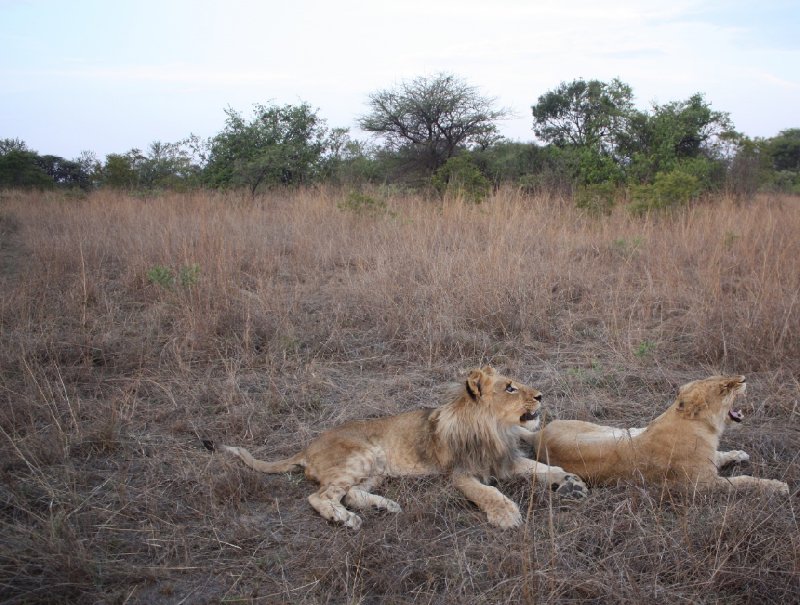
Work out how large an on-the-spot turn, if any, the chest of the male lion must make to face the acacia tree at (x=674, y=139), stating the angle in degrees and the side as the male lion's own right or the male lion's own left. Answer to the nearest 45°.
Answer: approximately 45° to the male lion's own left

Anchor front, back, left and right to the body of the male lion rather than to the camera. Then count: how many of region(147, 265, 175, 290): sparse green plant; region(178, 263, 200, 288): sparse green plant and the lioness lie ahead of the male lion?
1

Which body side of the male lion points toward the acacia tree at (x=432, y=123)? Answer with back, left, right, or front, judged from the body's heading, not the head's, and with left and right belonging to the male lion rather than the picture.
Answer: left

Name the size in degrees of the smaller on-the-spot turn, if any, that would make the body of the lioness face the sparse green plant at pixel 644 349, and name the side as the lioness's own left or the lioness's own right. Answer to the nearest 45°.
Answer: approximately 90° to the lioness's own left

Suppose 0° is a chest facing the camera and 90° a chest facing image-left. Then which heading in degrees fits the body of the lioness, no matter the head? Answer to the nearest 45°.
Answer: approximately 270°

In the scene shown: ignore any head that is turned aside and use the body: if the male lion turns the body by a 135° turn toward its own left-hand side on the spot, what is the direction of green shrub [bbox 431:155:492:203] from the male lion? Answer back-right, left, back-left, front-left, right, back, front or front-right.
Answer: front-right

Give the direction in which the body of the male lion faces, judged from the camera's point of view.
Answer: to the viewer's right

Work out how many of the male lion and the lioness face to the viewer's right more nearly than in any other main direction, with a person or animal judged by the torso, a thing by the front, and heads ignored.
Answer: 2

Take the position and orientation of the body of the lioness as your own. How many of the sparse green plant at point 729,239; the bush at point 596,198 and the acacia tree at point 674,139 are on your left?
3
